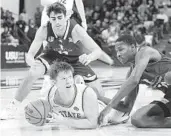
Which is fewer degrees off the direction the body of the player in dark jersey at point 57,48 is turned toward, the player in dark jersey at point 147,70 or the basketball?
the basketball

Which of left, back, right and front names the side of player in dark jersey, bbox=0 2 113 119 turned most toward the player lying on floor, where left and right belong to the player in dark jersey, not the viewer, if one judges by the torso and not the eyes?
front

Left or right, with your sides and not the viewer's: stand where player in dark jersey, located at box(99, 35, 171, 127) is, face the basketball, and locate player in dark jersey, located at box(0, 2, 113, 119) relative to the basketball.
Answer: right

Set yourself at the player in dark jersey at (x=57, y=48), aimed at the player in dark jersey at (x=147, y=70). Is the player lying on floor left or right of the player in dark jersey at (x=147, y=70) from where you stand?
right

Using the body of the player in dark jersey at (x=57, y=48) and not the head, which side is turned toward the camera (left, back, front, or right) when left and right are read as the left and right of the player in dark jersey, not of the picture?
front

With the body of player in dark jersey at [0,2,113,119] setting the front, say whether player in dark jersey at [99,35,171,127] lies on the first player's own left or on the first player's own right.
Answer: on the first player's own left

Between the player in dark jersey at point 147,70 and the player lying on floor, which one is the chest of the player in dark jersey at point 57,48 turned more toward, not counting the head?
the player lying on floor

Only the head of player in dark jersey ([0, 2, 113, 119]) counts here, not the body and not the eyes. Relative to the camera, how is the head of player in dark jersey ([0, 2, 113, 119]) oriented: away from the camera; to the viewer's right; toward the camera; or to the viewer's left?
toward the camera

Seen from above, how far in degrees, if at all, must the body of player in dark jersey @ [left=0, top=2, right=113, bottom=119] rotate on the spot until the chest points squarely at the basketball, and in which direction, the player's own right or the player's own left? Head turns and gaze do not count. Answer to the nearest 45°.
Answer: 0° — they already face it
